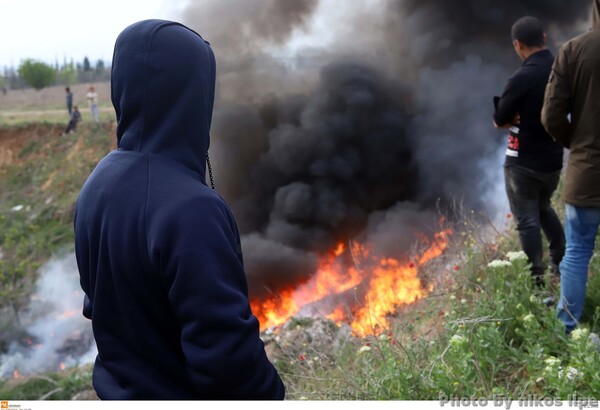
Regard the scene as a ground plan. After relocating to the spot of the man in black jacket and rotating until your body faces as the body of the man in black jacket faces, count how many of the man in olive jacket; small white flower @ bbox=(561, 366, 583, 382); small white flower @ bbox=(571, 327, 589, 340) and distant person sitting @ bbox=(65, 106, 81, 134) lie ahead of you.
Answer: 1

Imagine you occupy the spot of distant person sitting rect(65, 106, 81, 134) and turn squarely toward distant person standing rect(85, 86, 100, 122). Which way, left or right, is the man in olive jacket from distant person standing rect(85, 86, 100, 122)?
right

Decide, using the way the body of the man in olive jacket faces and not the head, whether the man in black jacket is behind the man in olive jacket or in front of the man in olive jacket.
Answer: in front

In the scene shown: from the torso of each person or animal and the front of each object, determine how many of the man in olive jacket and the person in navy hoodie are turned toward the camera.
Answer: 0

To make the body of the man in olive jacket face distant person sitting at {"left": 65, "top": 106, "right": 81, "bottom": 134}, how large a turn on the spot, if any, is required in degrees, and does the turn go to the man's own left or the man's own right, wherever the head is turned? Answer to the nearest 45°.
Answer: approximately 45° to the man's own left

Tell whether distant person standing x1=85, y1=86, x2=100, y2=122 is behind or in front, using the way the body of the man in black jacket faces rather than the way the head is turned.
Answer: in front

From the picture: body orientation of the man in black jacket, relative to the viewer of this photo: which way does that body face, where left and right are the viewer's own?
facing away from the viewer and to the left of the viewer

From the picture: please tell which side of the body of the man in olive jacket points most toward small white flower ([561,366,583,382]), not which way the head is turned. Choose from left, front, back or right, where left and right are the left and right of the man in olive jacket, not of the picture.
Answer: back

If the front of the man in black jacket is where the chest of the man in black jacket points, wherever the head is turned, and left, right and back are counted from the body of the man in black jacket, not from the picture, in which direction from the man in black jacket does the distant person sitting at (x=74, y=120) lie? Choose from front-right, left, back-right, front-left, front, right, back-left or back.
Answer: front

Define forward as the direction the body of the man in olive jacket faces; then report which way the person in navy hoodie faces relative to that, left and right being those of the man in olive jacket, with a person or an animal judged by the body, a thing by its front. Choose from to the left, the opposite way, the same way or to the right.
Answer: the same way

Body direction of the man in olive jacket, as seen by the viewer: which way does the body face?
away from the camera

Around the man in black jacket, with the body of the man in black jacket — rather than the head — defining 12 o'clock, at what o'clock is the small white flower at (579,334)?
The small white flower is roughly at 7 o'clock from the man in black jacket.

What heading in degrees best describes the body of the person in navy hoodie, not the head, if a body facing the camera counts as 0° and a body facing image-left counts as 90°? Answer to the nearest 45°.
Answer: approximately 225°

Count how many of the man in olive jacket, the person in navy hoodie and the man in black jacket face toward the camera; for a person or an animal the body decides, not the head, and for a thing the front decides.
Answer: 0

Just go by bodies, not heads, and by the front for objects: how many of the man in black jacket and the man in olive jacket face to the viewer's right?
0
